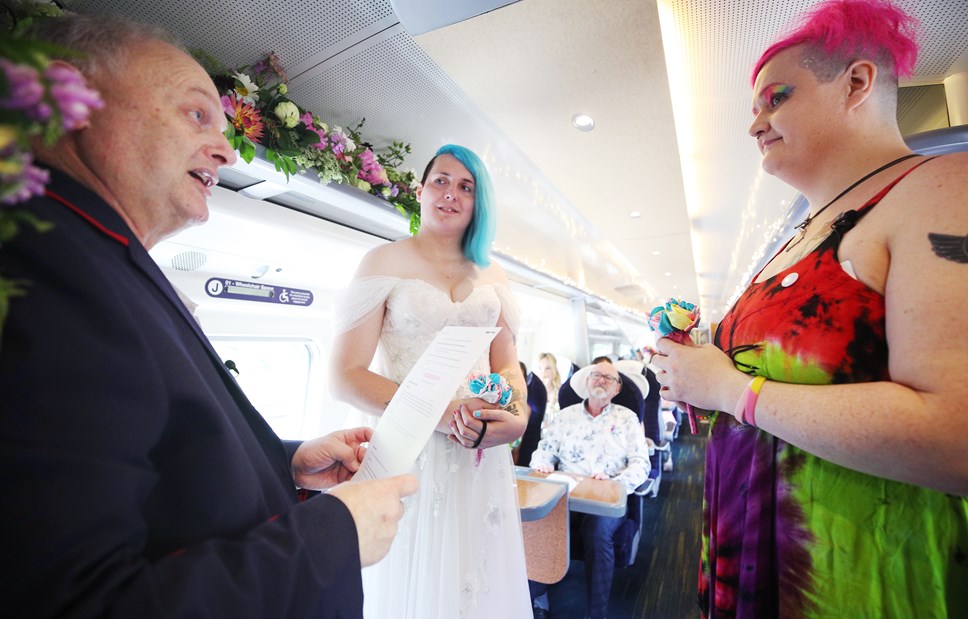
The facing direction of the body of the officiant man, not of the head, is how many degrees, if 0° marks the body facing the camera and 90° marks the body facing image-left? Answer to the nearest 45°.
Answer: approximately 270°

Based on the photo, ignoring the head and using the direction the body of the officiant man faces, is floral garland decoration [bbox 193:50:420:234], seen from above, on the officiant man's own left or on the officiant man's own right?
on the officiant man's own left

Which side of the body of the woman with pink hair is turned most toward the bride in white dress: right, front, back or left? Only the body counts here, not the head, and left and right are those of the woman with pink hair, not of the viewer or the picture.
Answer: front

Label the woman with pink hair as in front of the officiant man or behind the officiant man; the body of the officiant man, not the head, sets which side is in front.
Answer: in front

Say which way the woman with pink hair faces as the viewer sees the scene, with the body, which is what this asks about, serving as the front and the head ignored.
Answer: to the viewer's left

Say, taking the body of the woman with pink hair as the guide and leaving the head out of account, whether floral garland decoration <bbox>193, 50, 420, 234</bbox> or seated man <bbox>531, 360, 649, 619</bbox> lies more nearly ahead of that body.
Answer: the floral garland decoration

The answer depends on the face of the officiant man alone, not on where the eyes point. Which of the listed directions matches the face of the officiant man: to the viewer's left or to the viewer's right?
to the viewer's right

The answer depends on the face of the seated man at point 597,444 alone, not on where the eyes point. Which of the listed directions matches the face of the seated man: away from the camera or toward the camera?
toward the camera

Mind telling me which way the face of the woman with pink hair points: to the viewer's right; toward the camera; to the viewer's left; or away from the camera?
to the viewer's left

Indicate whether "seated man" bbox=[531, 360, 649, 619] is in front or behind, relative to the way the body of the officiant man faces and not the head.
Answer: in front

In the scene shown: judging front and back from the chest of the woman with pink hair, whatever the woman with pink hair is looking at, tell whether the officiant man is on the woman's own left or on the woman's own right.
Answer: on the woman's own left

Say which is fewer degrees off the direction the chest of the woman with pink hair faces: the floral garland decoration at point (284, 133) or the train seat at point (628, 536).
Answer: the floral garland decoration

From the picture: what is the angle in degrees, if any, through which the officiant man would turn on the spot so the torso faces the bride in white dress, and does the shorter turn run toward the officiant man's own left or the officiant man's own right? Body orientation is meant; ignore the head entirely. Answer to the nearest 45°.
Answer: approximately 45° to the officiant man's own left

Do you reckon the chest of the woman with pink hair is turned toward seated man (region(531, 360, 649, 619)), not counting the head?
no
